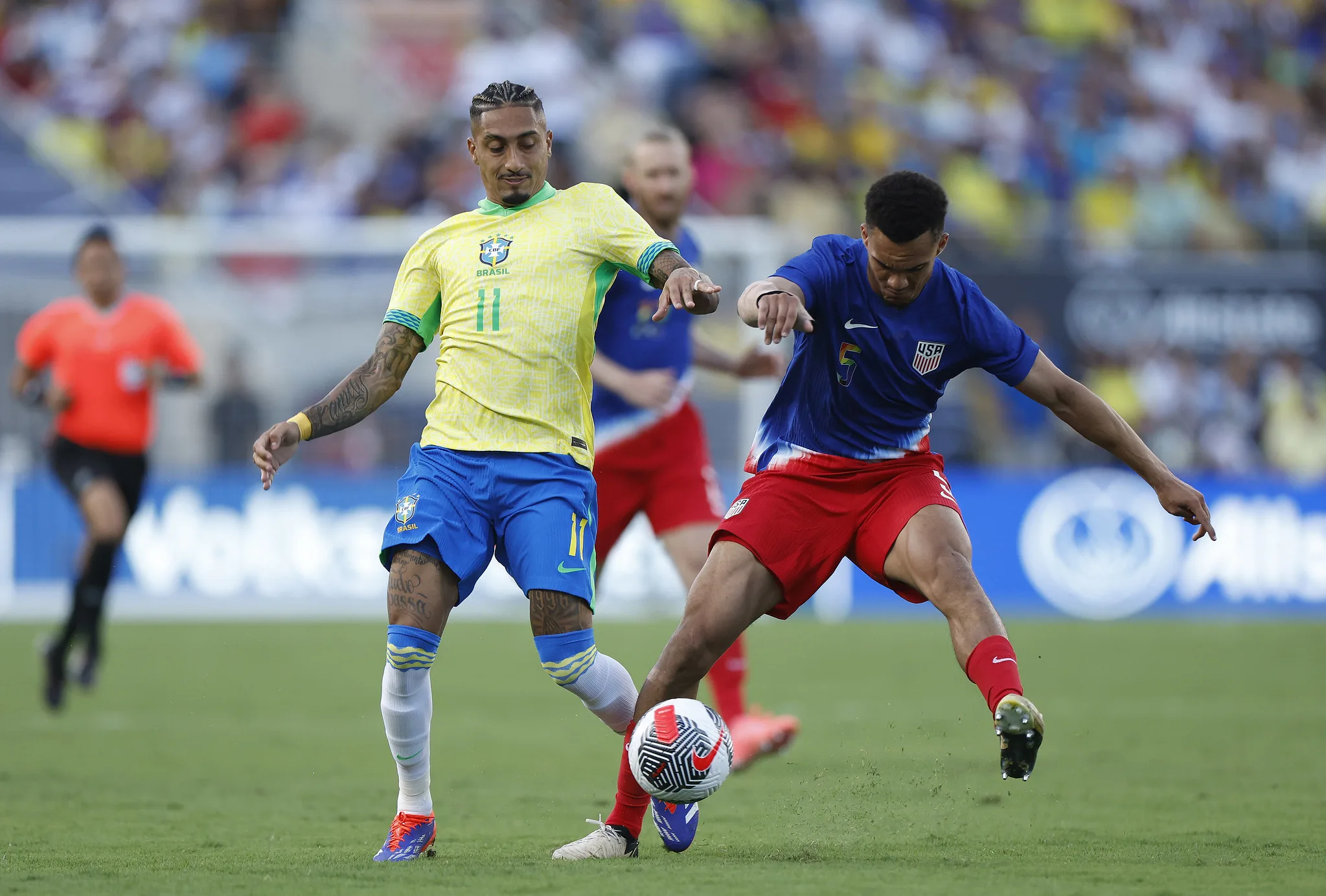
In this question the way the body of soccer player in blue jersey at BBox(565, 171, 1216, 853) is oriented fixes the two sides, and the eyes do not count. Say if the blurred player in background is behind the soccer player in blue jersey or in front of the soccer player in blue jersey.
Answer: behind

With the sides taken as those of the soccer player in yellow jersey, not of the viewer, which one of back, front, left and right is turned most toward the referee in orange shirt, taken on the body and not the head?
back

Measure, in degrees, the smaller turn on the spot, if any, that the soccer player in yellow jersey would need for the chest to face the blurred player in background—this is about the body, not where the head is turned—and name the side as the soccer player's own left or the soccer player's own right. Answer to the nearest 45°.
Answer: approximately 180°

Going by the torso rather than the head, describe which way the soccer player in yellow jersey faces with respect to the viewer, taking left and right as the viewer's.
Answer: facing the viewer

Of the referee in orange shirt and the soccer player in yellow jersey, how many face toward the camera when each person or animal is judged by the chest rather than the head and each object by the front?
2

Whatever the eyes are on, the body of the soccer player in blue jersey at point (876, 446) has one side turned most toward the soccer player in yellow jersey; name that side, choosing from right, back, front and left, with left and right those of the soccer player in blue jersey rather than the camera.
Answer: right

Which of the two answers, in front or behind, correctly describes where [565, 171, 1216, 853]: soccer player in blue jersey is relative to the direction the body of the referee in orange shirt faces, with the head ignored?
in front

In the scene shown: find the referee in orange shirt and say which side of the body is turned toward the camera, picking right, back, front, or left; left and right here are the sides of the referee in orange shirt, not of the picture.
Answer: front

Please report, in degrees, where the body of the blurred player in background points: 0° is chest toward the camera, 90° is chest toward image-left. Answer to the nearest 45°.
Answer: approximately 315°

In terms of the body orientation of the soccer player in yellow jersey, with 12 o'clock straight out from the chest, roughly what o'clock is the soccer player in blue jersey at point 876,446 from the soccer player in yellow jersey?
The soccer player in blue jersey is roughly at 9 o'clock from the soccer player in yellow jersey.

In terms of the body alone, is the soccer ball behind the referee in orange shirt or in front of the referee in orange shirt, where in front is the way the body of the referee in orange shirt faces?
in front
